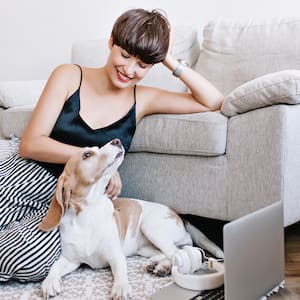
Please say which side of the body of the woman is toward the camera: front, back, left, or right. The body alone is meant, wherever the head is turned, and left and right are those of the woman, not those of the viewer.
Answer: front

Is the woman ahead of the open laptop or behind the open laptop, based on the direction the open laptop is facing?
ahead

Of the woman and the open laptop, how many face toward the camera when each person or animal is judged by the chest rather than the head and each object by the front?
1

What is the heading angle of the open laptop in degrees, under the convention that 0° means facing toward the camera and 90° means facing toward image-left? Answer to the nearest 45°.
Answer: approximately 135°

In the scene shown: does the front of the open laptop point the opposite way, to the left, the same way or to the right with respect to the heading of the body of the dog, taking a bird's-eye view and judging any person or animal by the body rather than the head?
to the right

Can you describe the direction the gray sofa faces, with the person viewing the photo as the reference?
facing the viewer and to the left of the viewer
